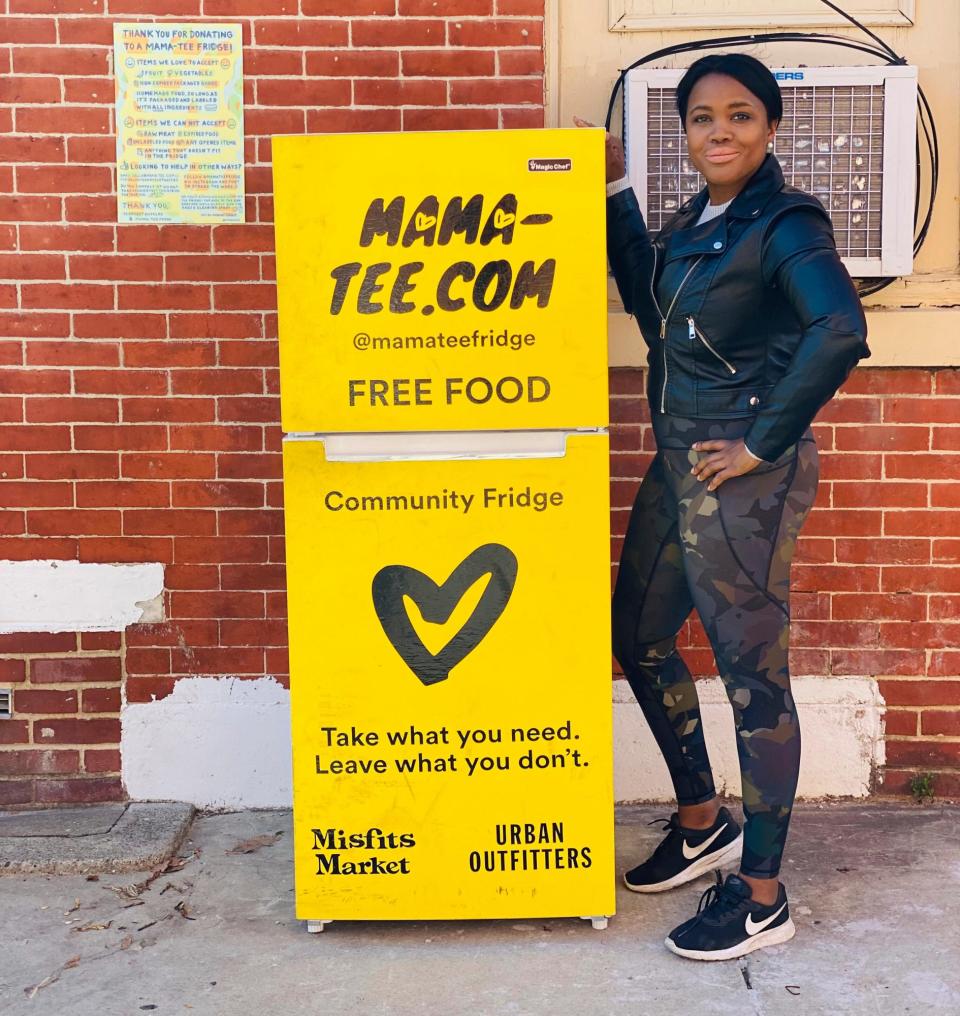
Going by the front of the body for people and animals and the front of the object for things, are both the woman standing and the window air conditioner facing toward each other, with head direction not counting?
no

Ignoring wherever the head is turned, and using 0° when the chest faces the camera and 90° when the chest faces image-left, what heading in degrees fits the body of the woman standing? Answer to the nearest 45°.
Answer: approximately 45°

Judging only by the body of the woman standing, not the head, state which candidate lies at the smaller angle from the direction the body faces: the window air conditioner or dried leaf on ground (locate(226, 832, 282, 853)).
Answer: the dried leaf on ground

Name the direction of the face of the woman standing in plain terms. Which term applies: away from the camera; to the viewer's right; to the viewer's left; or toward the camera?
toward the camera

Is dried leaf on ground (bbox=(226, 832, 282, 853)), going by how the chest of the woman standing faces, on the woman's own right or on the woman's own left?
on the woman's own right

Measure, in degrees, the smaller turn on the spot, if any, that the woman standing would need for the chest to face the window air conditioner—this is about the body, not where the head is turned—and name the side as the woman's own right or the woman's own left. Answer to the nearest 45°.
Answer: approximately 135° to the woman's own right
